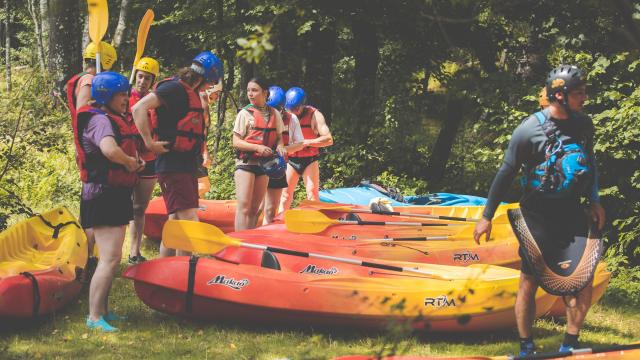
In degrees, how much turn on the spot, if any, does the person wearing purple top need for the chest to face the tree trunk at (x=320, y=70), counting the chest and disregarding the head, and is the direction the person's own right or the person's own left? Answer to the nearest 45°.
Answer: approximately 45° to the person's own left

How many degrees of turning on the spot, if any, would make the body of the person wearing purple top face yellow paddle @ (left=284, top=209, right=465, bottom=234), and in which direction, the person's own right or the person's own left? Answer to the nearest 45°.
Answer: approximately 45° to the person's own left

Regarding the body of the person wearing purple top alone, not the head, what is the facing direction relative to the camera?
to the viewer's right

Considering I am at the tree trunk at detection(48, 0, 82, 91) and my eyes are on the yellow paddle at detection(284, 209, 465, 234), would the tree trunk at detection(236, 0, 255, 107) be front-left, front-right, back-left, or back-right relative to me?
front-left

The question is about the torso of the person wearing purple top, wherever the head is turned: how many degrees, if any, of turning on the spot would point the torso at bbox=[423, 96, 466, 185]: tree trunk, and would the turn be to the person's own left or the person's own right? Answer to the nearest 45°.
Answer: approximately 45° to the person's own left

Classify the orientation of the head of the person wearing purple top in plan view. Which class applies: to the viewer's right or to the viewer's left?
to the viewer's right
